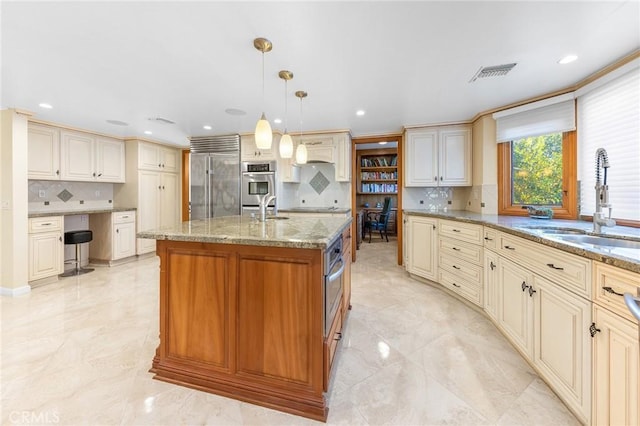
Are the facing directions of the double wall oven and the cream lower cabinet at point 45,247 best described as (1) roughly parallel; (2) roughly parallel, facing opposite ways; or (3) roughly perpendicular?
roughly perpendicular

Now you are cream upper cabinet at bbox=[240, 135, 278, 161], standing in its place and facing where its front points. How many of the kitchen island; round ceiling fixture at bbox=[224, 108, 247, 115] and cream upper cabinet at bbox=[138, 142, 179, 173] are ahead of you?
2

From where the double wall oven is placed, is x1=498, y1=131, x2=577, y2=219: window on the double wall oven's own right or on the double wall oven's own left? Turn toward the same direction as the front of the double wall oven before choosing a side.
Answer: on the double wall oven's own left

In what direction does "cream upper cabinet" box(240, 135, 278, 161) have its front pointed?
toward the camera

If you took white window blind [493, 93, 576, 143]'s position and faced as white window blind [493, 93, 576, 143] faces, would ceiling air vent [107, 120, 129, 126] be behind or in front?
in front

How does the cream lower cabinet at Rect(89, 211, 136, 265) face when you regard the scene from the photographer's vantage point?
facing the viewer and to the right of the viewer

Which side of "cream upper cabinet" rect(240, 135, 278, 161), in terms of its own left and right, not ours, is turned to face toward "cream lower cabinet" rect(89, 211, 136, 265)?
right

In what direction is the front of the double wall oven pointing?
toward the camera

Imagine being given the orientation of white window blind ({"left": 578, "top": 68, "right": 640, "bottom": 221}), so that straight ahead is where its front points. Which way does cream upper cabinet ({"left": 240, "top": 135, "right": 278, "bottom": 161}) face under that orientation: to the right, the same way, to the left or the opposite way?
to the left
